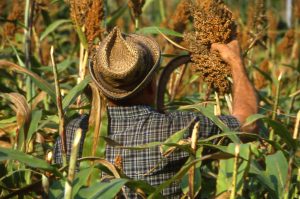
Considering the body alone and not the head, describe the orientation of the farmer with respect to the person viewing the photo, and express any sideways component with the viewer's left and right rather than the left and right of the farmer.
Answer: facing away from the viewer

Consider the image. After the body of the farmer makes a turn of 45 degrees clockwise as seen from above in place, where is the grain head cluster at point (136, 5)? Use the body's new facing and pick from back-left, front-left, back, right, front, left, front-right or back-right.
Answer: front-left

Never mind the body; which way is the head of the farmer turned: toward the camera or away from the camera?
away from the camera

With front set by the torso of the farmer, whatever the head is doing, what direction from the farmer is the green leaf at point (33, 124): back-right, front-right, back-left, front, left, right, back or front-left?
left
